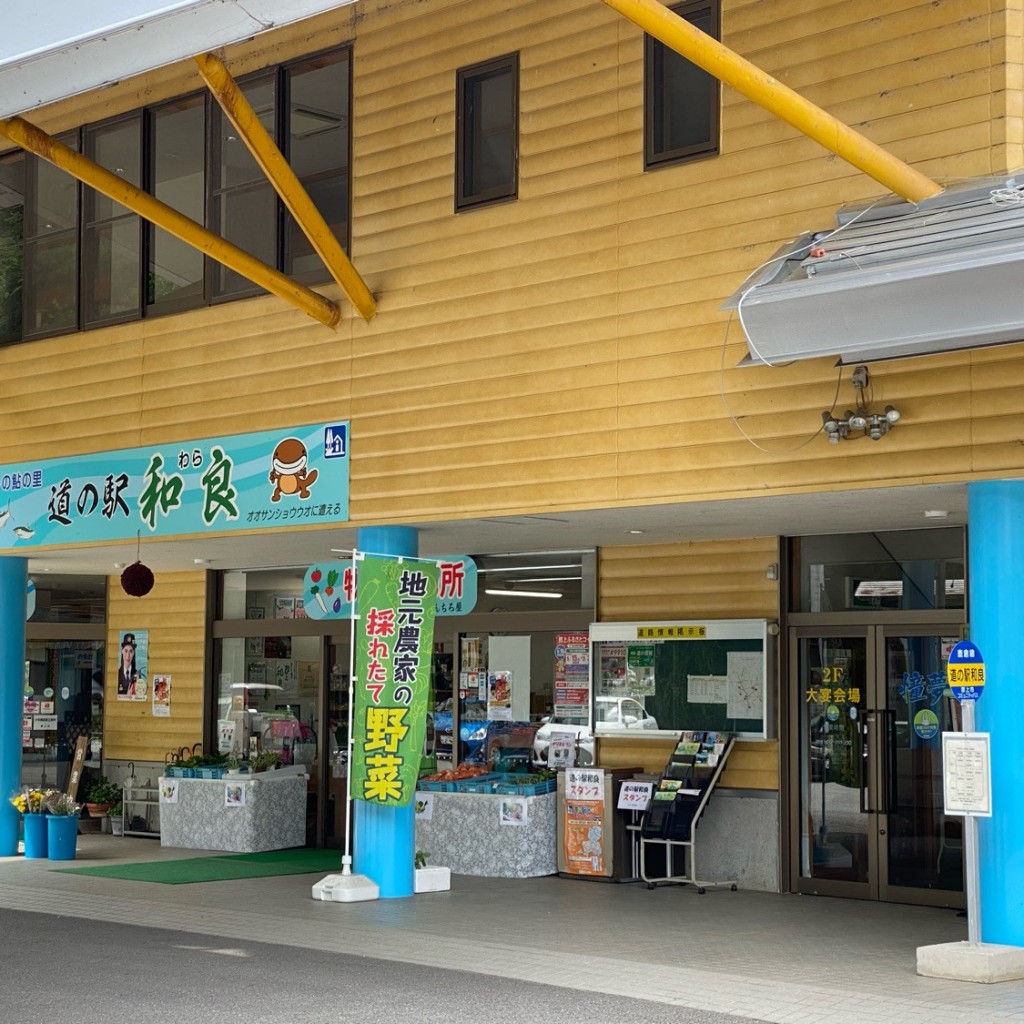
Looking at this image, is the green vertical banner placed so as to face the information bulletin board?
no

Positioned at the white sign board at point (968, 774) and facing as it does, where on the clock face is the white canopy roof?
The white canopy roof is roughly at 2 o'clock from the white sign board.

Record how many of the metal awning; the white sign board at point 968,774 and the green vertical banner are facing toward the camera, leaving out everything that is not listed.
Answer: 3

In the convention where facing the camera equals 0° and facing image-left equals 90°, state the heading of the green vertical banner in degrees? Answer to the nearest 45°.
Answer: approximately 0°

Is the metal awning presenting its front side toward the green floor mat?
no

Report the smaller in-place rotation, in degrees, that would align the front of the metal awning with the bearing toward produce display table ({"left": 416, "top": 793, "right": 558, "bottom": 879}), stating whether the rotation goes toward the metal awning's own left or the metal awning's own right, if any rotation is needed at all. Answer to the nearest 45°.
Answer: approximately 135° to the metal awning's own right

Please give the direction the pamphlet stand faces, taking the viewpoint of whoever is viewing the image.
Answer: facing the viewer and to the left of the viewer

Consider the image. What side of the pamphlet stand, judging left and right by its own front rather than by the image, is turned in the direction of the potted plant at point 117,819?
right

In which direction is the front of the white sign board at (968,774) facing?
toward the camera

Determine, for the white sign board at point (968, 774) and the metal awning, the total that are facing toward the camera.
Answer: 2

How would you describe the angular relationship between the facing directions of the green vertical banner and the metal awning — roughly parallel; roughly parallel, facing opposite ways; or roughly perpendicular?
roughly parallel

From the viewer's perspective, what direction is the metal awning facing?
toward the camera

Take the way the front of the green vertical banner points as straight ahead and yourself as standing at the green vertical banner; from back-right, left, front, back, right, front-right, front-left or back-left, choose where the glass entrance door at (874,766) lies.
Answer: left
